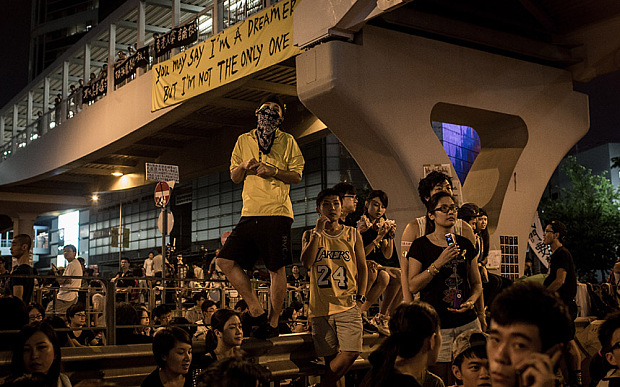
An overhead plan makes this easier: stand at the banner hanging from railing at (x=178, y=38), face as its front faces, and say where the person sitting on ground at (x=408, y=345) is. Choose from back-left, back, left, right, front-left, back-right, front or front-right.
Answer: front-left

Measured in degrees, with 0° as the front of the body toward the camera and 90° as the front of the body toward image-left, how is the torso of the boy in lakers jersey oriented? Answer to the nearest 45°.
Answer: approximately 0°

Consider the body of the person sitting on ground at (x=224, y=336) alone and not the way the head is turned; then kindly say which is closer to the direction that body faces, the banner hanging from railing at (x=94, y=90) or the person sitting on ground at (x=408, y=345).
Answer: the person sitting on ground

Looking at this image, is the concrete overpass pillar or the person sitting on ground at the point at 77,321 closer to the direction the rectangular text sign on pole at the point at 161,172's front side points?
the person sitting on ground

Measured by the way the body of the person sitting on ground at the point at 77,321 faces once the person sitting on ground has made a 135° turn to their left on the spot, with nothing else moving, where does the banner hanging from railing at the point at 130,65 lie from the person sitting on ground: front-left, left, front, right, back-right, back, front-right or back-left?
front

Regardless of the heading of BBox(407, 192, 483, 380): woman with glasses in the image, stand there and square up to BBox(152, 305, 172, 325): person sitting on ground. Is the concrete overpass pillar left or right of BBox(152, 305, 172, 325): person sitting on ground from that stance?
right

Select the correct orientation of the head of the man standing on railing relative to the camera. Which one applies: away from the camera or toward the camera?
toward the camera

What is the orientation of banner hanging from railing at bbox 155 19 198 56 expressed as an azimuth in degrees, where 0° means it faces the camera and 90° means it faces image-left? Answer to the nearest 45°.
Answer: approximately 45°

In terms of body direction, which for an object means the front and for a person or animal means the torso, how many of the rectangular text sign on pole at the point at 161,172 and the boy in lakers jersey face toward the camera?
2

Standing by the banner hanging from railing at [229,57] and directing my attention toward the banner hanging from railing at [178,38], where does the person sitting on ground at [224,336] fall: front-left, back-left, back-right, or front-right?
back-left

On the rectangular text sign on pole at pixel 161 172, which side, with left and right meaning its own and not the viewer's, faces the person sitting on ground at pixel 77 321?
front

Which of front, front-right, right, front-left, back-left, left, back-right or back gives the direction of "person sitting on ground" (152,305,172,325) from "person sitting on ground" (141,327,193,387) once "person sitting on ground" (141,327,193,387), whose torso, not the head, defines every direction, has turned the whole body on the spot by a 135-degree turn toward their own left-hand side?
front

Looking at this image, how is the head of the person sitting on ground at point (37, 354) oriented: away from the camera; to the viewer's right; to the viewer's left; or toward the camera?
toward the camera

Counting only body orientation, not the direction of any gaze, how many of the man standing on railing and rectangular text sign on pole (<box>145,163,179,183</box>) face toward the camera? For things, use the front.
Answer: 2

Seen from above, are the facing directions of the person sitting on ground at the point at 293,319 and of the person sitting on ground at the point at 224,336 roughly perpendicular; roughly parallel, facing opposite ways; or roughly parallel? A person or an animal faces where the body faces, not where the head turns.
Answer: roughly parallel
